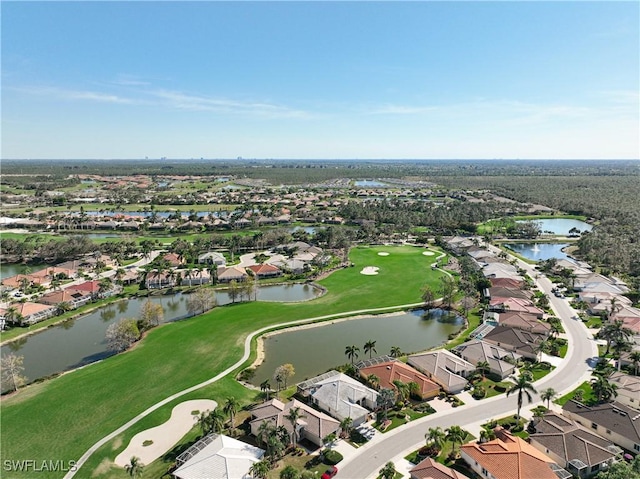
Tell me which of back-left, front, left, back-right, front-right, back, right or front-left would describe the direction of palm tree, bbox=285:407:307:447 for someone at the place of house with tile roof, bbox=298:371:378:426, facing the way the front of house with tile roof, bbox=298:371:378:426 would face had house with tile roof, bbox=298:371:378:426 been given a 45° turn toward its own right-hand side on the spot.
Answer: front-right

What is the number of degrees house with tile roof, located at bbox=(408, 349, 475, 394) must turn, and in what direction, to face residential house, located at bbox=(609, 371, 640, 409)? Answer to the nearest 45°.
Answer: approximately 45° to its left

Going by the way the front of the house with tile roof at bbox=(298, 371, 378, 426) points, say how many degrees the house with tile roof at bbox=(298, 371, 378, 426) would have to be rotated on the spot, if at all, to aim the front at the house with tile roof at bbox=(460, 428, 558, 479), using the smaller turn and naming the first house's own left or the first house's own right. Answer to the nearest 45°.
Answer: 0° — it already faces it

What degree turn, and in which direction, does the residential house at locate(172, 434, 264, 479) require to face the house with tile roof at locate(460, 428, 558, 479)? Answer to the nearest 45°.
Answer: approximately 45° to its left

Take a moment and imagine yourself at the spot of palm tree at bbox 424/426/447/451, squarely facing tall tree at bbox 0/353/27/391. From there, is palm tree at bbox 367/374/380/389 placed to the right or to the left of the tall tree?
right

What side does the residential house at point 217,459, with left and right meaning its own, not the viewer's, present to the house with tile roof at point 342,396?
left

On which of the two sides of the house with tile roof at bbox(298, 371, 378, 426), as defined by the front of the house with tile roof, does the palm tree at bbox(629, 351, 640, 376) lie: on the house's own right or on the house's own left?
on the house's own left

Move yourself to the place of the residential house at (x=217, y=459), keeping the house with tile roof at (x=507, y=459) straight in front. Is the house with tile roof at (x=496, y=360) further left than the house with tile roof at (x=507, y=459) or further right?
left

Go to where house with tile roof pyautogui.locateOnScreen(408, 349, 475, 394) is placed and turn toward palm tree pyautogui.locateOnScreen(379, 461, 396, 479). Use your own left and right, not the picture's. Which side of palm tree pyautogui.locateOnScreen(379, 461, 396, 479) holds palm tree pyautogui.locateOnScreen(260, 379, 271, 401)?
right

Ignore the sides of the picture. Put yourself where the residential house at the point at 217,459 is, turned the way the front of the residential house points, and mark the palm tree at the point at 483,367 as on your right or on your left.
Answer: on your left

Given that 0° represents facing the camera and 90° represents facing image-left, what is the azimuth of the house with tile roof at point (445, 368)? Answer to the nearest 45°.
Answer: approximately 315°

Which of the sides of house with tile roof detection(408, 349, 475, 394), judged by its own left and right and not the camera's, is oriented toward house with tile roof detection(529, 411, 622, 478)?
front

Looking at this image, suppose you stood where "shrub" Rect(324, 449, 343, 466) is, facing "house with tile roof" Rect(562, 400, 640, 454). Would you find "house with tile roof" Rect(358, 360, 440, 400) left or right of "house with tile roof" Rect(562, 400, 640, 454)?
left

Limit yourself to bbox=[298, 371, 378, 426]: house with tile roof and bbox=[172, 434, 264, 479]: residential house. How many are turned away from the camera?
0

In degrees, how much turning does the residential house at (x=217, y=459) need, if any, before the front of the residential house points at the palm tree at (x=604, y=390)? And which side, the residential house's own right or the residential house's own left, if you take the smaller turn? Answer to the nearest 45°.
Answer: approximately 45° to the residential house's own left
